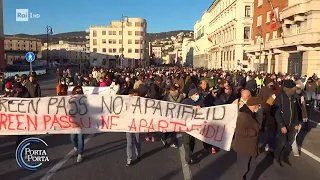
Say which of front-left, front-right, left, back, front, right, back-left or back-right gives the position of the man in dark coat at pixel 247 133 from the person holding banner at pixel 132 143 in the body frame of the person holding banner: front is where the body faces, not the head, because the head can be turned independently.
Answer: front-left

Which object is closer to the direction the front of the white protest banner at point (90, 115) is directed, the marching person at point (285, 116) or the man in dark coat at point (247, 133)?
the man in dark coat

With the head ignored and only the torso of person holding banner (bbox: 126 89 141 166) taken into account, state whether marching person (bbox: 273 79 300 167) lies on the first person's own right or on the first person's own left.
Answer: on the first person's own left

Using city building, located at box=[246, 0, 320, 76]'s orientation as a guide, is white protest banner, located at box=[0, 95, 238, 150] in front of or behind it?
in front

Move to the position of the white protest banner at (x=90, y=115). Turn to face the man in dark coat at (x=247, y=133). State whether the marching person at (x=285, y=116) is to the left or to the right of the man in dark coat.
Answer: left

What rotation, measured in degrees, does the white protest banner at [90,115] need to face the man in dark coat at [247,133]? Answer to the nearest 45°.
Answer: approximately 45° to its left

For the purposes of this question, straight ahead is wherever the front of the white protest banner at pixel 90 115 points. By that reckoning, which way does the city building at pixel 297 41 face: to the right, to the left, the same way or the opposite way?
to the right

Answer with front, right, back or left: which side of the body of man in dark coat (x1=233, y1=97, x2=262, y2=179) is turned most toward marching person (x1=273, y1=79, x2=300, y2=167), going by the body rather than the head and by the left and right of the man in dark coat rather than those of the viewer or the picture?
left
